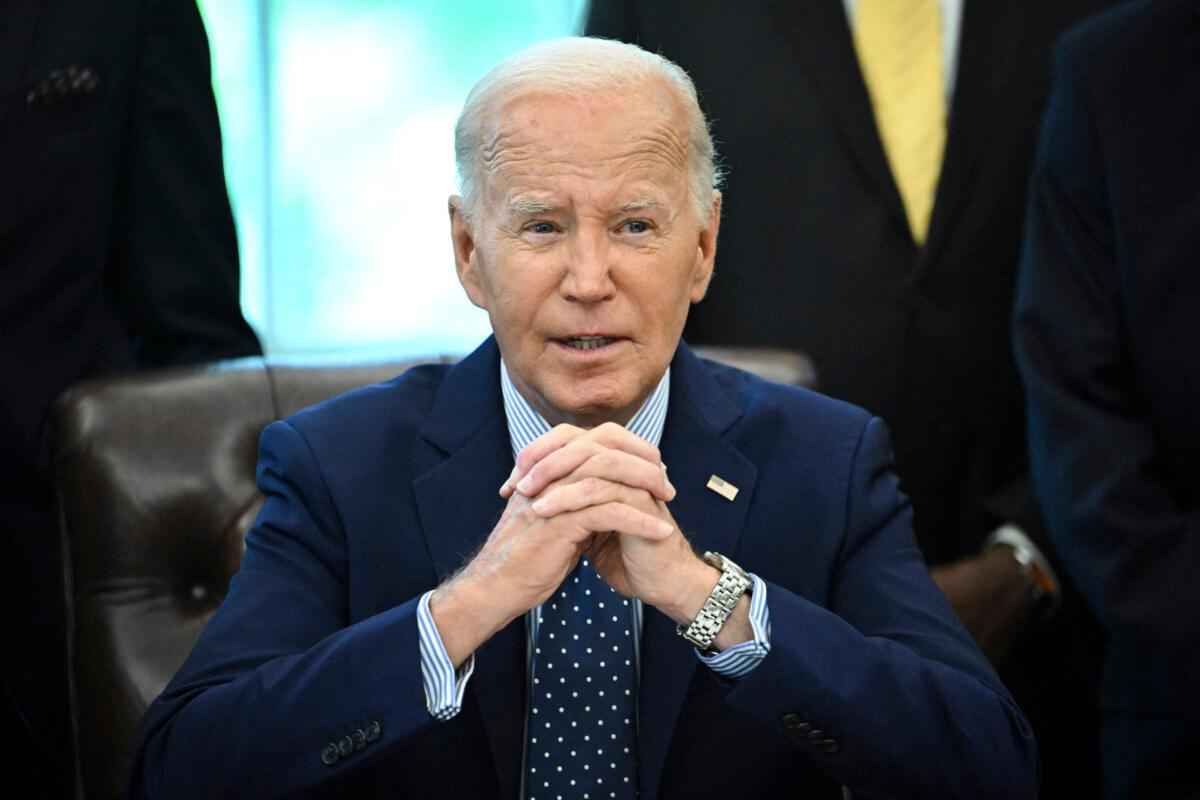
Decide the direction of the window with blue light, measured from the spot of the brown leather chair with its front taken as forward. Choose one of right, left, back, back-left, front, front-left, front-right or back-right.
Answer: back

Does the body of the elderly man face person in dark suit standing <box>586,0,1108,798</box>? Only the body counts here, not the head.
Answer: no

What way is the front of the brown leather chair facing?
toward the camera

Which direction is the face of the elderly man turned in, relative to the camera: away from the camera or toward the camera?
toward the camera

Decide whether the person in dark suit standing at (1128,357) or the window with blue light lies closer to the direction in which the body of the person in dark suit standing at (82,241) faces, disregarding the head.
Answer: the person in dark suit standing

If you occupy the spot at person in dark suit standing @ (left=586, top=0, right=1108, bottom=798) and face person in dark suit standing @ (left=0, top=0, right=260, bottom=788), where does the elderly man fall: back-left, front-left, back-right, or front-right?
front-left

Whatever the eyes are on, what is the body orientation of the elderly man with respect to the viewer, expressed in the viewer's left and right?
facing the viewer

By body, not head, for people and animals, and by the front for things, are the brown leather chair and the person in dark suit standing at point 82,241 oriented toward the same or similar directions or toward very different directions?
same or similar directions

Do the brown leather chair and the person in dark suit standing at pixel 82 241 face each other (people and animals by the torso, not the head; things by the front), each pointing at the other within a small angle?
no

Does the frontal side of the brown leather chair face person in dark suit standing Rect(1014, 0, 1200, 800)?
no

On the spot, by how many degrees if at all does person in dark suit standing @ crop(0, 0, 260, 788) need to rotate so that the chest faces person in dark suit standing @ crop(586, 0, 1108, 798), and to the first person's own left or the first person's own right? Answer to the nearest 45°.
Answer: approximately 90° to the first person's own left

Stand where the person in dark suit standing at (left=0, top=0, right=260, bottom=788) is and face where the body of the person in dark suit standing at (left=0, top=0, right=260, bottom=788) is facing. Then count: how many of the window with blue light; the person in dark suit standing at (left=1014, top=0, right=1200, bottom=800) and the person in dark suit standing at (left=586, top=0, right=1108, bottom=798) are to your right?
0

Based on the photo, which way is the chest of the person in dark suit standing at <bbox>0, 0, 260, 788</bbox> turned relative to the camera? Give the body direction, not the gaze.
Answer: toward the camera
